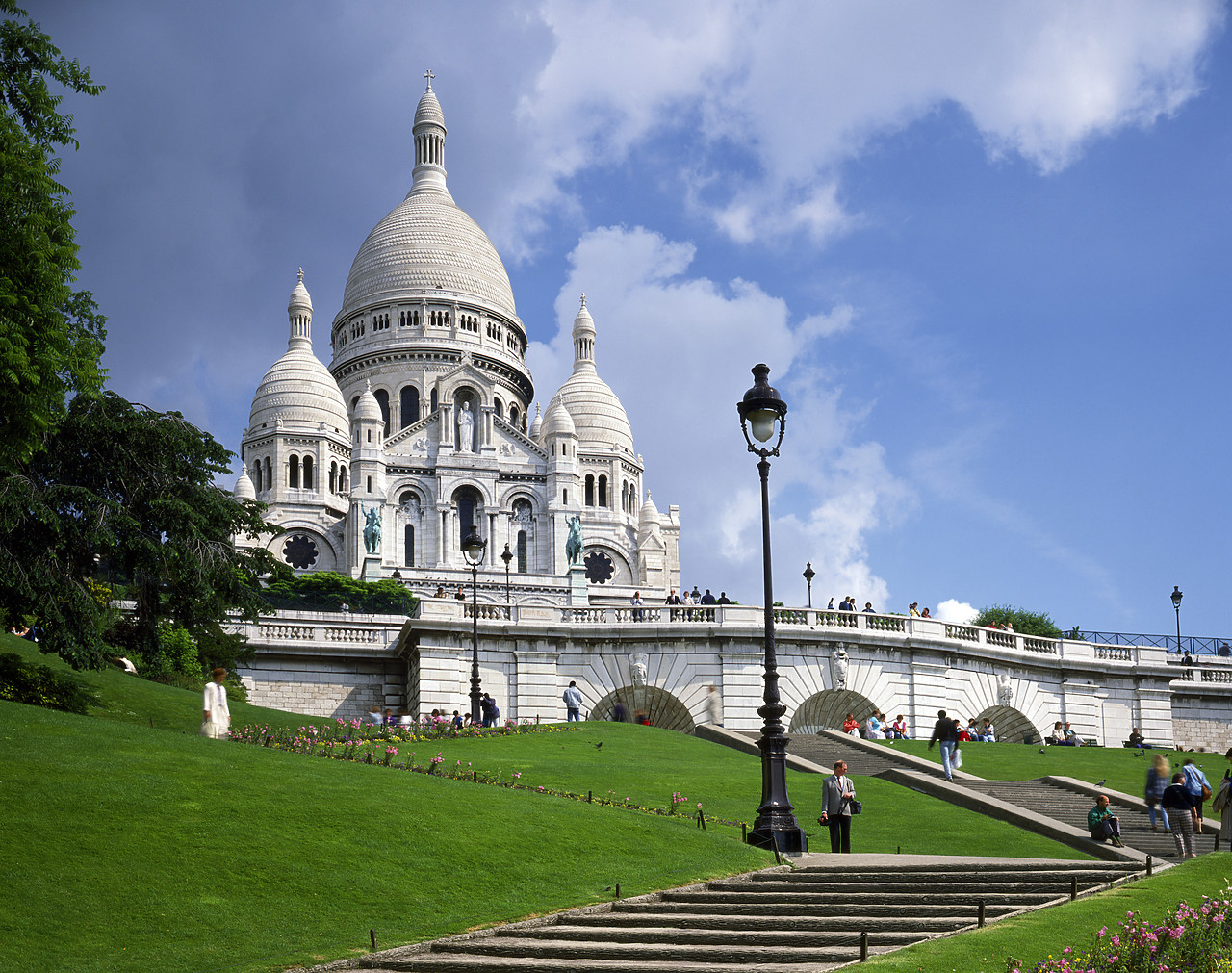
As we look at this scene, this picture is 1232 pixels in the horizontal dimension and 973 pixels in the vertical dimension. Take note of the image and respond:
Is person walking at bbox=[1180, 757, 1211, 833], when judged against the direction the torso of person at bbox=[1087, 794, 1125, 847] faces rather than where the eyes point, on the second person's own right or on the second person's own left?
on the second person's own left

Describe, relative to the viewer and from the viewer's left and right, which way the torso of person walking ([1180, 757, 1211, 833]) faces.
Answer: facing away from the viewer and to the left of the viewer
